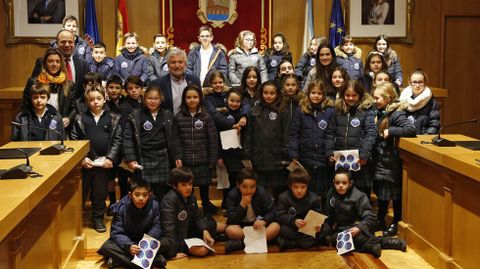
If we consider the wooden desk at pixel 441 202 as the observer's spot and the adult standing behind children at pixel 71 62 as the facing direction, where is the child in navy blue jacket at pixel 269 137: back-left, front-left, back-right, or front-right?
front-right

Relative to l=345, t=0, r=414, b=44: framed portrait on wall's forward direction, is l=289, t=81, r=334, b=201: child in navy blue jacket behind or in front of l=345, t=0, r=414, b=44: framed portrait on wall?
in front

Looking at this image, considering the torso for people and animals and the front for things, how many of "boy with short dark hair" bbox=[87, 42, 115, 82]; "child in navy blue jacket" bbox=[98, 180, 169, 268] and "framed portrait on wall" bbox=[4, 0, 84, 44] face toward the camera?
3

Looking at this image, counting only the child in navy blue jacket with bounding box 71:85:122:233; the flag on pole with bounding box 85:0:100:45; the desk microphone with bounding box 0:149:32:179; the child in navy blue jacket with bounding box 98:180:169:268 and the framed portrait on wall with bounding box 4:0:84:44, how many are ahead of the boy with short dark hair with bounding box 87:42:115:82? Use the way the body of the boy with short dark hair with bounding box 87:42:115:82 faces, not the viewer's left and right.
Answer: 3

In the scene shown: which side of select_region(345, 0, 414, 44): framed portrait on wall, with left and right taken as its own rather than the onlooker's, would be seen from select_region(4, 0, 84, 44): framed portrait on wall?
right

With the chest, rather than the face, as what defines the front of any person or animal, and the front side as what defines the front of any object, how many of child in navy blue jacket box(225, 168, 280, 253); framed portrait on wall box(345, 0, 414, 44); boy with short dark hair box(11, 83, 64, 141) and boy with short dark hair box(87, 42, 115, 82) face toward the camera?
4

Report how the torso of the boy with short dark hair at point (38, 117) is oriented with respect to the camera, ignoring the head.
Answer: toward the camera

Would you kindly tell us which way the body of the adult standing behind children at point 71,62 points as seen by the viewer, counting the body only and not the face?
toward the camera

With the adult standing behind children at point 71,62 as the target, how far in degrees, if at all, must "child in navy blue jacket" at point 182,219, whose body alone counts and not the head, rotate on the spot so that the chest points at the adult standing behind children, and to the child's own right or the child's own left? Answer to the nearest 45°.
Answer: approximately 180°

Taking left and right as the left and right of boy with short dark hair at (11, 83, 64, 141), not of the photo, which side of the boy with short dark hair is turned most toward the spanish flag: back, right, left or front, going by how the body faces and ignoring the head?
back

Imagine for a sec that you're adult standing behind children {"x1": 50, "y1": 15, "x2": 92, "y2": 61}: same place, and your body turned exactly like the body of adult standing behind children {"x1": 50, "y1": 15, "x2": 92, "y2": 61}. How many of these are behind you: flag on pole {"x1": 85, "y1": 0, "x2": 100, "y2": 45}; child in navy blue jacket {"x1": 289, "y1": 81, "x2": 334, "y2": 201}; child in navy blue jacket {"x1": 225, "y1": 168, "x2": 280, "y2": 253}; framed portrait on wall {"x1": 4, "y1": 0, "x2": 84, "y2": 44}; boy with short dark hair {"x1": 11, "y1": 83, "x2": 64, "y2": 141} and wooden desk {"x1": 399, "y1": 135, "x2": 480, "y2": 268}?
2
